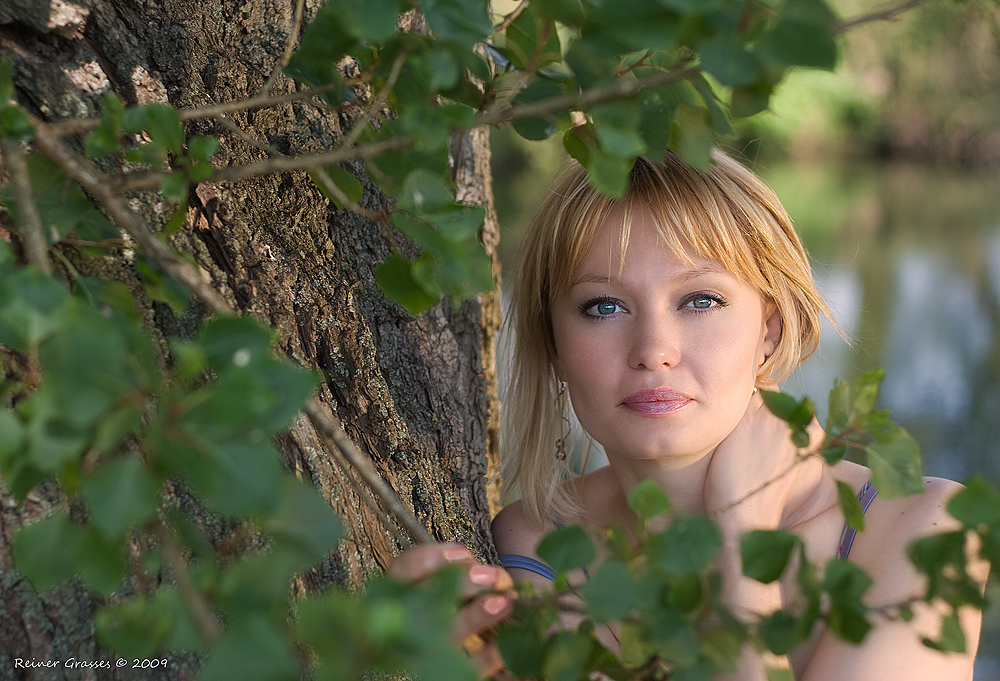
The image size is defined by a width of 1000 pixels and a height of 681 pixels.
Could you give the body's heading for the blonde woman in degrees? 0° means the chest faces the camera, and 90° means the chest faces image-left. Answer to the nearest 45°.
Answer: approximately 0°

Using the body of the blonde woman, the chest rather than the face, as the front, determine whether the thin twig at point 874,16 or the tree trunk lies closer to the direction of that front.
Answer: the thin twig

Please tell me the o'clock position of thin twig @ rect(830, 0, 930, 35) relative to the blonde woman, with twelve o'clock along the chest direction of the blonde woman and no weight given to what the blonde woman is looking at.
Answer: The thin twig is roughly at 12 o'clock from the blonde woman.

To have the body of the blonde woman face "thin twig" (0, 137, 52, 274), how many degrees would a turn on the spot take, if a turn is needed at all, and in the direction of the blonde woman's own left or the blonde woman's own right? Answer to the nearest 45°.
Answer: approximately 45° to the blonde woman's own right

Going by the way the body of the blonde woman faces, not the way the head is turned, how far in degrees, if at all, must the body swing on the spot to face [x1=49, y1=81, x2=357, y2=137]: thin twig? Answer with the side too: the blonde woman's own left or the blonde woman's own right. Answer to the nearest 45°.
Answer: approximately 45° to the blonde woman's own right
